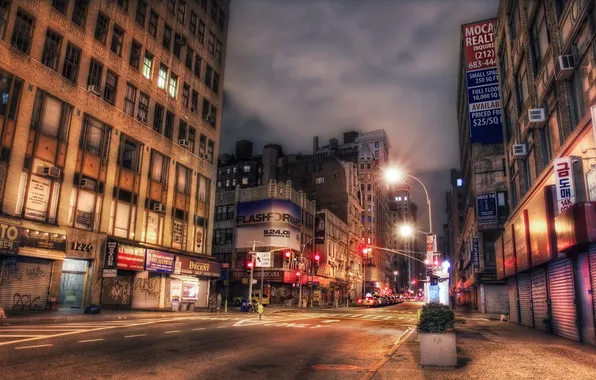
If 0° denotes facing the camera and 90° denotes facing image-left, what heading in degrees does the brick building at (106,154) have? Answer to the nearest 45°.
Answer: approximately 315°

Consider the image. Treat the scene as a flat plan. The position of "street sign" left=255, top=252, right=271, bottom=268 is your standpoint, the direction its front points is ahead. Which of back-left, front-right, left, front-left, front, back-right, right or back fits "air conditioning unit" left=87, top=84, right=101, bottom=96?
front-right

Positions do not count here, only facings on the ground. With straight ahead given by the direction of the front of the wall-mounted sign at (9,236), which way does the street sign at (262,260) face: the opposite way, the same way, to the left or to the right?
to the right

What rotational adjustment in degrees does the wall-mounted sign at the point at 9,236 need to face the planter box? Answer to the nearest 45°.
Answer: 0° — it already faces it

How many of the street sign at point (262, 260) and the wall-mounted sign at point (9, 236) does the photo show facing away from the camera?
0

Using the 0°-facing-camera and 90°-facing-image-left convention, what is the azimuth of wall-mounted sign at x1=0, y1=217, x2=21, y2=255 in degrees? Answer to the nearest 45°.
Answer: approximately 315°

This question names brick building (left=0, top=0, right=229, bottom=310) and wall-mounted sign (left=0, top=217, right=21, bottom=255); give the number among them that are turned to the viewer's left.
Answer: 0

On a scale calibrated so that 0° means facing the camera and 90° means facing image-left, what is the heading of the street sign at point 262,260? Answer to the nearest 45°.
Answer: approximately 0°

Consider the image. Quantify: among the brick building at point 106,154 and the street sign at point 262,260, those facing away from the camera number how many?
0

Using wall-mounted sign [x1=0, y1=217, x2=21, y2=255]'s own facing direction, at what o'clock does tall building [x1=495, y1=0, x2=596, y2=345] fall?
The tall building is roughly at 12 o'clock from the wall-mounted sign.

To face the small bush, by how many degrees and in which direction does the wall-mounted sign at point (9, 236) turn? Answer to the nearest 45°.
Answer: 0° — it already faces it

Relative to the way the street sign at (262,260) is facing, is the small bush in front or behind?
in front
